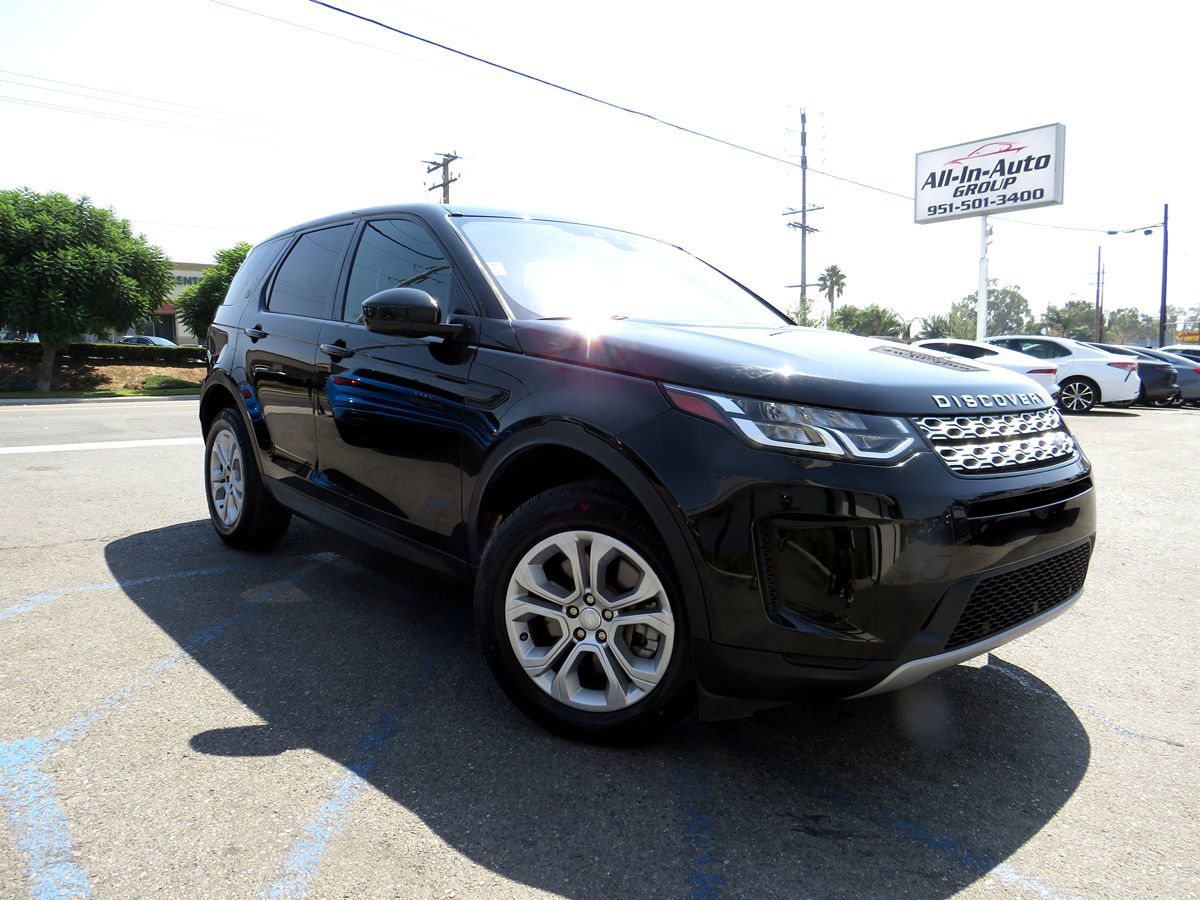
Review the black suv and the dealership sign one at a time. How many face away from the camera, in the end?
0

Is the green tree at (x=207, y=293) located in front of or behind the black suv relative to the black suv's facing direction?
behind

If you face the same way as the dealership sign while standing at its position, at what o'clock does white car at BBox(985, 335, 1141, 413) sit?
The white car is roughly at 10 o'clock from the dealership sign.

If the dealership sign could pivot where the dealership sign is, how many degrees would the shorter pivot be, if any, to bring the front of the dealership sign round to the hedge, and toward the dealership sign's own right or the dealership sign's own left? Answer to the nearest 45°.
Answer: approximately 45° to the dealership sign's own right

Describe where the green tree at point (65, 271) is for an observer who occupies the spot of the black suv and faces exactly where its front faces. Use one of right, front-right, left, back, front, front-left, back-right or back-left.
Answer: back

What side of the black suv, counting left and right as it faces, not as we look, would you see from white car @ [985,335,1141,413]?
left

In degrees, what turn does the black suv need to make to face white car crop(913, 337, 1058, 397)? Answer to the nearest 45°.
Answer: approximately 90° to its left

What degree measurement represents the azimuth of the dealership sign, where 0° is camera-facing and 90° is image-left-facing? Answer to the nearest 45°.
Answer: approximately 45°

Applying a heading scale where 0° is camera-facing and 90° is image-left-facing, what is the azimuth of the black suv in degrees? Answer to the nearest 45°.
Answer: approximately 315°
